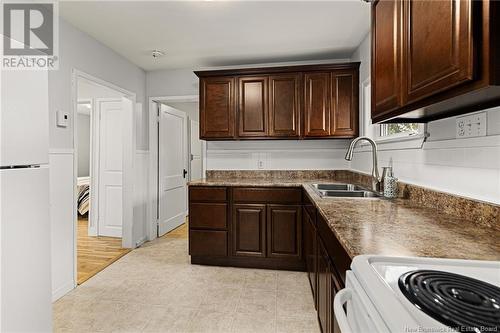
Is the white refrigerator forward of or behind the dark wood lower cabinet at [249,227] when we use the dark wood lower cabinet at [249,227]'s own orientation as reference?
forward

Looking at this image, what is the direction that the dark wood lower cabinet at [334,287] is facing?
to the viewer's left

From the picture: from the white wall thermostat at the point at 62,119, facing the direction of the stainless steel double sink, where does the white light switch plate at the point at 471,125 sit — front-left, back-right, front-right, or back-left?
front-right

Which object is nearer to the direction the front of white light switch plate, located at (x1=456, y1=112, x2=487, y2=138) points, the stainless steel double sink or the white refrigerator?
the white refrigerator

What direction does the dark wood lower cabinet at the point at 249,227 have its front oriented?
toward the camera

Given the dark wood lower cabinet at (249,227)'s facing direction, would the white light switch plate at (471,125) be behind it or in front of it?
in front

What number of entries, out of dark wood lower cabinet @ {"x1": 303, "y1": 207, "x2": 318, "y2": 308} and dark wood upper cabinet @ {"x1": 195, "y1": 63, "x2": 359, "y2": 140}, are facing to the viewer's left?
1

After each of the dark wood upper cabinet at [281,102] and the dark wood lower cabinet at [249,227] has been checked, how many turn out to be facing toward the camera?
2

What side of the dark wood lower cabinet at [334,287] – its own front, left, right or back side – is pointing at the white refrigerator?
front

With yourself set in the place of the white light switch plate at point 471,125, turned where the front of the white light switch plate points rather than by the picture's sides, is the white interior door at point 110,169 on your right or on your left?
on your right

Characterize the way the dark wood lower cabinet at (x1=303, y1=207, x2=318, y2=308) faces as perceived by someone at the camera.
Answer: facing to the left of the viewer

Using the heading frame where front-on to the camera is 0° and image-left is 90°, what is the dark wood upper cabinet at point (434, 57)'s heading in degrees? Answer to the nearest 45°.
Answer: approximately 45°
